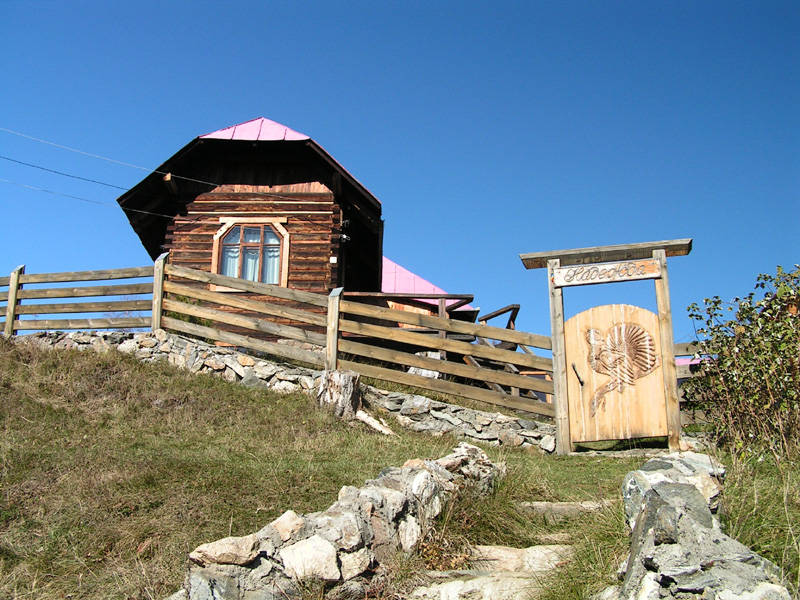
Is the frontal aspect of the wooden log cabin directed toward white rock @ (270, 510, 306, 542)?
yes

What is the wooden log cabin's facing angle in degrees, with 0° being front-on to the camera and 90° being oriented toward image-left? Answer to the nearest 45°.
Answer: approximately 0°

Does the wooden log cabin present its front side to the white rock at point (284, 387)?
yes

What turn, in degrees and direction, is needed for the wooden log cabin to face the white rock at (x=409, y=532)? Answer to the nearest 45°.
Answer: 0° — it already faces it

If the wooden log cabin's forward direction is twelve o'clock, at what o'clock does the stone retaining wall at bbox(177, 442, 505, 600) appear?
The stone retaining wall is roughly at 12 o'clock from the wooden log cabin.

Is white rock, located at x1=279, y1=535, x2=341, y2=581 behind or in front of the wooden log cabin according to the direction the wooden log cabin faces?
in front

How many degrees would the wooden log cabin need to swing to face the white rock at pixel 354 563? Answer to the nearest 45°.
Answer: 0° — it already faces it

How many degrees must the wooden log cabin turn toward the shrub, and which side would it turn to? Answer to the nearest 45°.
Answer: approximately 45° to its left
